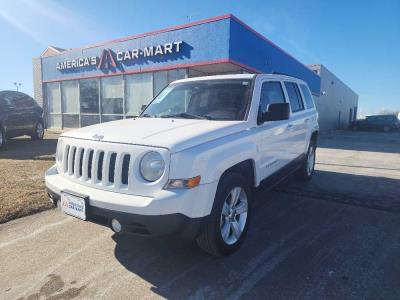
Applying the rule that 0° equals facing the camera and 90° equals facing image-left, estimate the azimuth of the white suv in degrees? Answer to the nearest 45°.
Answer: approximately 45°

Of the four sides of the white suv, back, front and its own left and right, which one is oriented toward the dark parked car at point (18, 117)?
right

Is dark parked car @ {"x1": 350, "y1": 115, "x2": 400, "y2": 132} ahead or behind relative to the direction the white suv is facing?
behind

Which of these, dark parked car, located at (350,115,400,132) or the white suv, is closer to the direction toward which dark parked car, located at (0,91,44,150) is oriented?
the white suv
